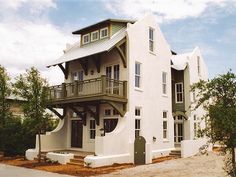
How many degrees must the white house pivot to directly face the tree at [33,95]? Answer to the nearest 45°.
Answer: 0° — it already faces it

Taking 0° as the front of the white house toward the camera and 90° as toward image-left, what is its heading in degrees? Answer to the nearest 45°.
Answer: approximately 45°

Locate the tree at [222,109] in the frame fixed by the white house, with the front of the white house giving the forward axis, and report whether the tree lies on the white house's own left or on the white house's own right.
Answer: on the white house's own left
